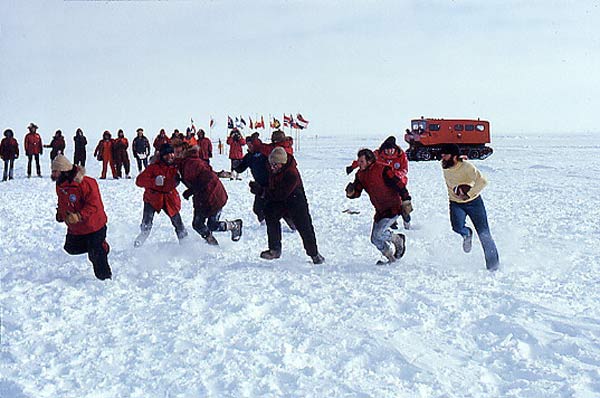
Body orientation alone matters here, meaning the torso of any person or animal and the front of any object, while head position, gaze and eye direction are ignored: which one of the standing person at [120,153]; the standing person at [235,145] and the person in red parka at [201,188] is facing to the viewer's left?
the person in red parka

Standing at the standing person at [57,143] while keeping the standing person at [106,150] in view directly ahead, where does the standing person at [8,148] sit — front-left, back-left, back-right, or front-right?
back-right

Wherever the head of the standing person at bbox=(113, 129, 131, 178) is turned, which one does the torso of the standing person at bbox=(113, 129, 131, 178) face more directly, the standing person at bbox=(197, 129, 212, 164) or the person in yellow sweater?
the person in yellow sweater

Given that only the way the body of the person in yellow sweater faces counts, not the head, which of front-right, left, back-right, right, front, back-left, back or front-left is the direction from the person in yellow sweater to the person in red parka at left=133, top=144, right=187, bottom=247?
front-right

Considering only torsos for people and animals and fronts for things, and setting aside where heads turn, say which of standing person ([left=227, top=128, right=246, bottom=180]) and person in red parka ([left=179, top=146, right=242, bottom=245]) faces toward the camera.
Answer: the standing person

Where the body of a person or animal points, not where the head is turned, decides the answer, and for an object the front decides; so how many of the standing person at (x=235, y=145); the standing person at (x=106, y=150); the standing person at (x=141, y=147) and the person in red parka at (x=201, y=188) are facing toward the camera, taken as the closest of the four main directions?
3

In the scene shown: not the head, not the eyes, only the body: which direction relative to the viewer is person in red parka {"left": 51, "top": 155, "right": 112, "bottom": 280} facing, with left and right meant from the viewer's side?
facing the viewer and to the left of the viewer

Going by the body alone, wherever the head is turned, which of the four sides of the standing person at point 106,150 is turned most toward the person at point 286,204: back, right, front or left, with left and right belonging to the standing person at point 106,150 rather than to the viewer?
front

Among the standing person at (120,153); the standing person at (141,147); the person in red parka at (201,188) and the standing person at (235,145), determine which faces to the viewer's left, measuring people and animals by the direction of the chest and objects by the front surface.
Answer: the person in red parka

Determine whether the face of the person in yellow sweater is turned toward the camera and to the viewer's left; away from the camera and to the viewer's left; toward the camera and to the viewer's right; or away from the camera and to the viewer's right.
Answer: toward the camera and to the viewer's left

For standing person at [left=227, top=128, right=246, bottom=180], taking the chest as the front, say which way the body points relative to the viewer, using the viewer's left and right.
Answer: facing the viewer

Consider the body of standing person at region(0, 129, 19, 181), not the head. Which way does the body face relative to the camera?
toward the camera

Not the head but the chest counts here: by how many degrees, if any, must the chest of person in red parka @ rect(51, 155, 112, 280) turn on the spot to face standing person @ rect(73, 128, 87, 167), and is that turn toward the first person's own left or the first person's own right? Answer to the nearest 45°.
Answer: approximately 135° to the first person's own right

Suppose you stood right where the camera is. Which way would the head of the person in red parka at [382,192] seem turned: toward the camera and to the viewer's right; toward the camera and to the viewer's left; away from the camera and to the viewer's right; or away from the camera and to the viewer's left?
toward the camera and to the viewer's left
